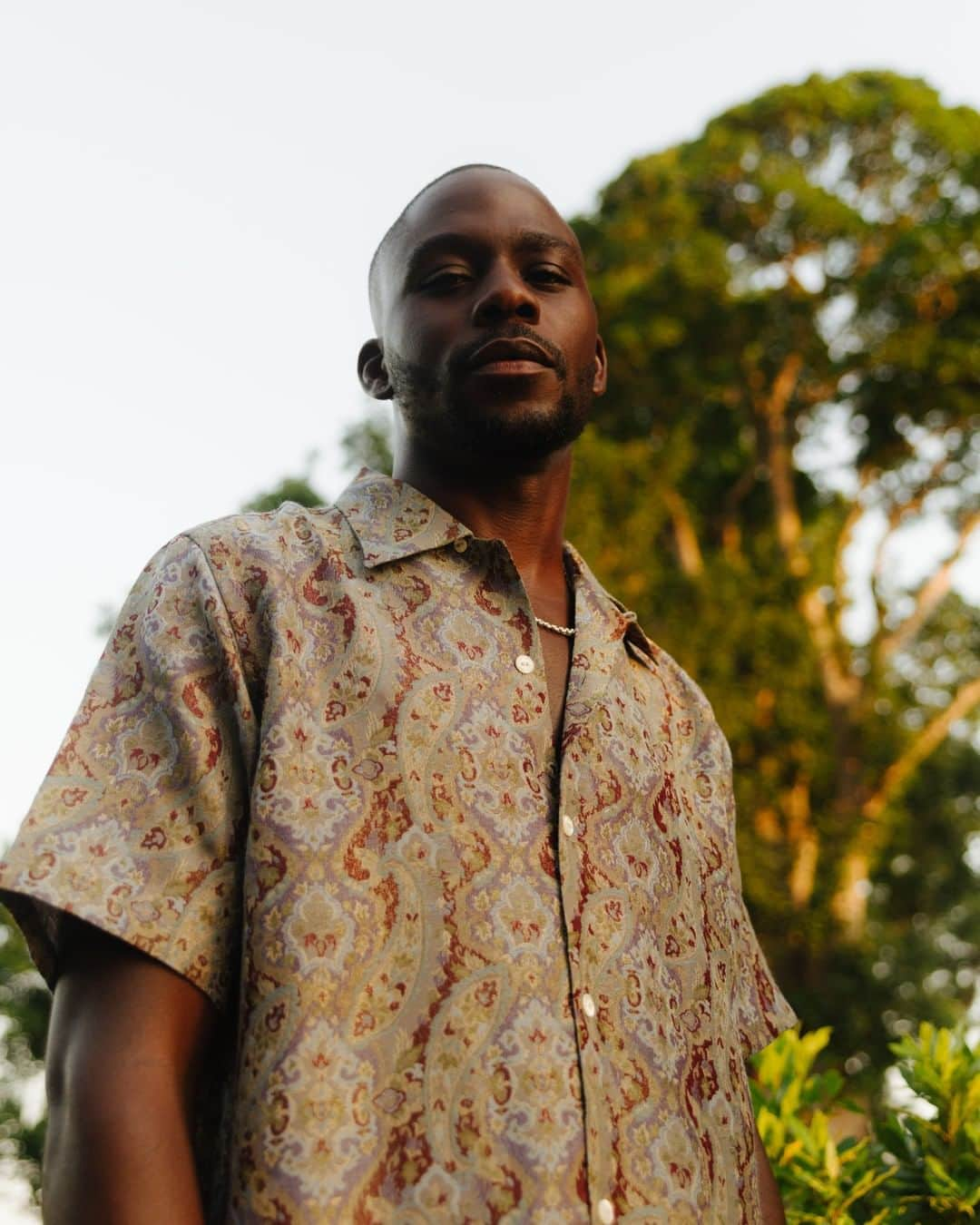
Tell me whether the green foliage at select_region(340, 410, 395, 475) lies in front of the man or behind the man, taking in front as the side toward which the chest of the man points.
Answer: behind

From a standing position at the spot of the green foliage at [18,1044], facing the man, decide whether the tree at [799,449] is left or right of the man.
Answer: left

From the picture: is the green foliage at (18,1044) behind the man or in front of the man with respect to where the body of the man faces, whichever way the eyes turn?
behind

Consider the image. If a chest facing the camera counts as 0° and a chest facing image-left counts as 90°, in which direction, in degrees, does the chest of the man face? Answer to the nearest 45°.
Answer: approximately 315°

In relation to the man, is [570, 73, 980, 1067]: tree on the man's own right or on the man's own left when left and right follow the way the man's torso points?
on the man's own left
